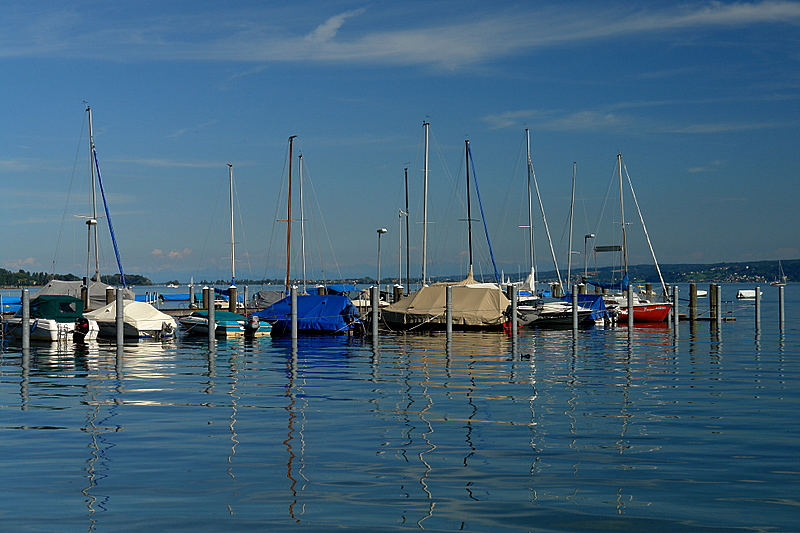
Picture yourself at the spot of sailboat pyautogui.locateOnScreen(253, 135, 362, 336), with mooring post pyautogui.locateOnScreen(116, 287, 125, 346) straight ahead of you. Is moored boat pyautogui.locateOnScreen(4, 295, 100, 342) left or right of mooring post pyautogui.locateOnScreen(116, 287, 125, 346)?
right

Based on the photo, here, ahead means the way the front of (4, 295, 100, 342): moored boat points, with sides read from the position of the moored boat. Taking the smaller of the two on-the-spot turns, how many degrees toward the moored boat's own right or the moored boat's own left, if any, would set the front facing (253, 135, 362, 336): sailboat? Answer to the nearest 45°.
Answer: approximately 135° to the moored boat's own right

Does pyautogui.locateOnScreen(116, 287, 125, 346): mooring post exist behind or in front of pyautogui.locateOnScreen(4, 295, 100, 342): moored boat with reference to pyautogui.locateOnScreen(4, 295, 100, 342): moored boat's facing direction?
behind

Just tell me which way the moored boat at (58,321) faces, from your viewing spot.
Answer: facing away from the viewer and to the left of the viewer

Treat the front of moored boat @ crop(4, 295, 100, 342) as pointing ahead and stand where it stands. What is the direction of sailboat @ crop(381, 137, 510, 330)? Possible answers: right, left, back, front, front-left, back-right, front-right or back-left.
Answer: back-right

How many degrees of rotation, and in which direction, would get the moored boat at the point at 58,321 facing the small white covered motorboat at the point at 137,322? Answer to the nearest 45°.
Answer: approximately 135° to its right
